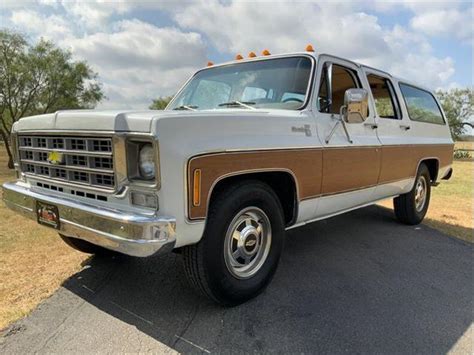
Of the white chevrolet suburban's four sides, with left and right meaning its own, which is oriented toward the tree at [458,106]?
back

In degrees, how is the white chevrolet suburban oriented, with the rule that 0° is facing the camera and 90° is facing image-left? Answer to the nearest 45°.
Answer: approximately 45°

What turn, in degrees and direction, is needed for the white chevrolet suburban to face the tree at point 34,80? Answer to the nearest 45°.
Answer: approximately 90° to its right
